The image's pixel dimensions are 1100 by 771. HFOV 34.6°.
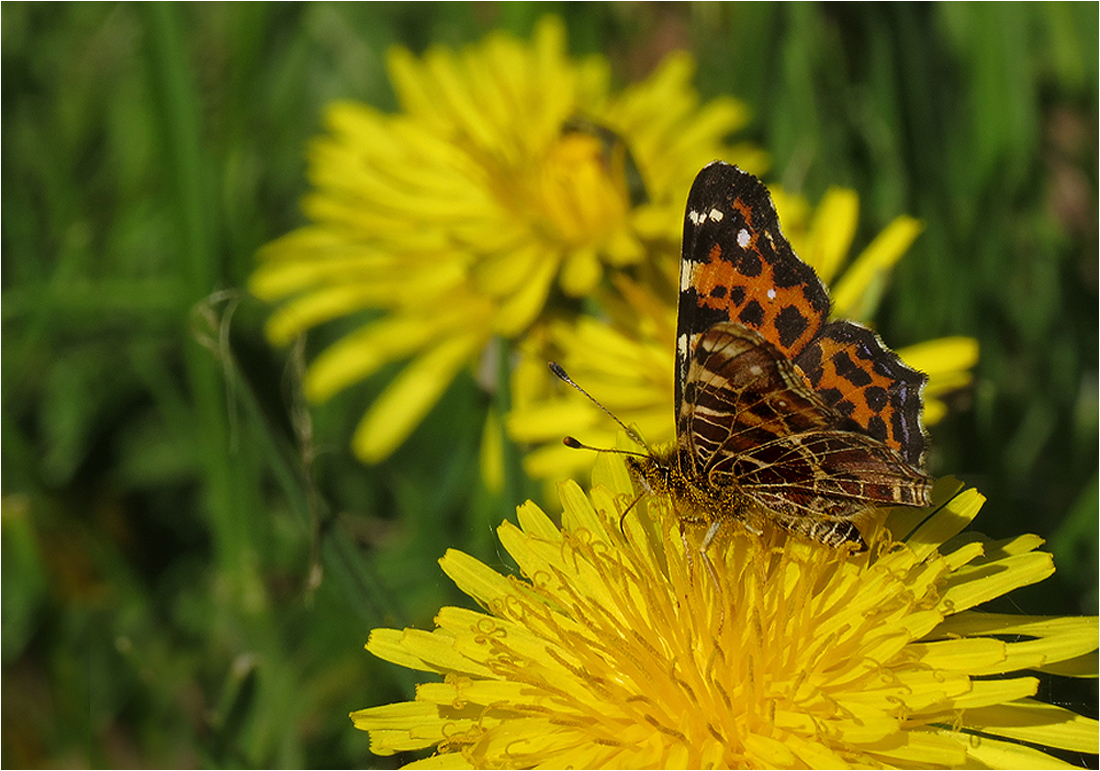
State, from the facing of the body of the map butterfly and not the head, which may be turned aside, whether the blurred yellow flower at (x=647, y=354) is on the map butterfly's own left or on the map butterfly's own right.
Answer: on the map butterfly's own right

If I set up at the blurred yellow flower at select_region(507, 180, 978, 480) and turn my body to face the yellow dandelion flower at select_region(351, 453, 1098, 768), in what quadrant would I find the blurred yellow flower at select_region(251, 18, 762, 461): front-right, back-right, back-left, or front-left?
back-right

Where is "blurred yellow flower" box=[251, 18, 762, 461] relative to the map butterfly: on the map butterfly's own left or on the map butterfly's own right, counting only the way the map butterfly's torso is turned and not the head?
on the map butterfly's own right

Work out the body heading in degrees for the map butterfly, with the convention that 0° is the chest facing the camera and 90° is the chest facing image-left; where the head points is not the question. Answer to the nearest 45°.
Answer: approximately 90°
